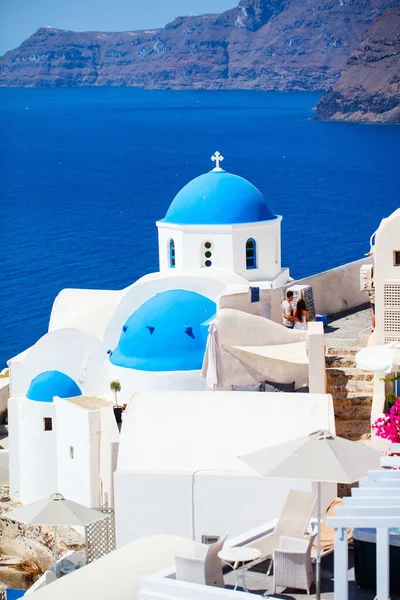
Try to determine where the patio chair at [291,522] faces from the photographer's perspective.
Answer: facing the viewer and to the left of the viewer

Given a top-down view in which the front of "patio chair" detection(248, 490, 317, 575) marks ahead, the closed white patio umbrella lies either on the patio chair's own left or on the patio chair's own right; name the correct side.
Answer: on the patio chair's own right

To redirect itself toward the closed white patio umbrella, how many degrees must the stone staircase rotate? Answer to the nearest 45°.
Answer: approximately 90° to its right

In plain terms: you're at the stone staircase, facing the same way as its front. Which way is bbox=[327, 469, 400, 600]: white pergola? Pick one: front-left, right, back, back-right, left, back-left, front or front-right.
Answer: front

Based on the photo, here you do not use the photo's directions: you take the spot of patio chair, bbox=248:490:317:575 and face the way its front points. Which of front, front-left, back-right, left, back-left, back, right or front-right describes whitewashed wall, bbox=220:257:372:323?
back-right

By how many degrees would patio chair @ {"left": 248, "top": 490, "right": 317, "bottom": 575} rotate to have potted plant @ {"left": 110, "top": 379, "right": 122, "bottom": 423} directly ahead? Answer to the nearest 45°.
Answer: approximately 135° to its right

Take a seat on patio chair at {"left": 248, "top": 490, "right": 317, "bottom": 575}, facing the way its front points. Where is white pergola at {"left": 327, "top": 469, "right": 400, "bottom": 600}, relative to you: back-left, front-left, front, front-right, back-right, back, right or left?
front-left

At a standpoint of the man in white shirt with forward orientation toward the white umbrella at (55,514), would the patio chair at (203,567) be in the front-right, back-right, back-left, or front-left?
front-left

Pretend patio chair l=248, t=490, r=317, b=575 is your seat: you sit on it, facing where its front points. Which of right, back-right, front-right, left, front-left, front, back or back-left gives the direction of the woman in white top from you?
back-right

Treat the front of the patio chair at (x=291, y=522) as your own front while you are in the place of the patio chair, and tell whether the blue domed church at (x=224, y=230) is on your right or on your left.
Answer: on your right

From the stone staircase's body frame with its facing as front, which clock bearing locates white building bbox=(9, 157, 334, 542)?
The white building is roughly at 4 o'clock from the stone staircase.

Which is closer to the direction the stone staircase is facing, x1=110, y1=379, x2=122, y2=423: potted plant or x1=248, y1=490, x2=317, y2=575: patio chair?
the patio chair

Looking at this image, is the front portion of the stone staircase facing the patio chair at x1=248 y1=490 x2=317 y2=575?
yes

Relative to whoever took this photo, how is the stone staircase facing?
facing the viewer

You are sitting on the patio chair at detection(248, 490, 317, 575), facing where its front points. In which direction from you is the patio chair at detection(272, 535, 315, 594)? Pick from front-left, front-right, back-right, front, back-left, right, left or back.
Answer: front-left

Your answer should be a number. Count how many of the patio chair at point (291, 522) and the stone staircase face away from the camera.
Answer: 0

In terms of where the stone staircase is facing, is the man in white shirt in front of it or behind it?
behind
